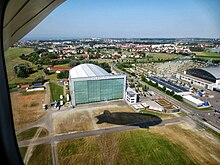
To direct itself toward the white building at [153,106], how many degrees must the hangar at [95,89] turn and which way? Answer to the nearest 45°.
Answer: approximately 90° to its left

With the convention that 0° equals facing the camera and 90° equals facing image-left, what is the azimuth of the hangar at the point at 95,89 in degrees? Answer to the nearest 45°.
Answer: approximately 0°

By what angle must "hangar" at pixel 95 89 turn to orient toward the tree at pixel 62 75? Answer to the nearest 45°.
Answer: approximately 135° to its right

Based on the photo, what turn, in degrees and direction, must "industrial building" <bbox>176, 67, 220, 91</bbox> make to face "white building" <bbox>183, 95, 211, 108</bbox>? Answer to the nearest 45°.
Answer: approximately 45° to its left
